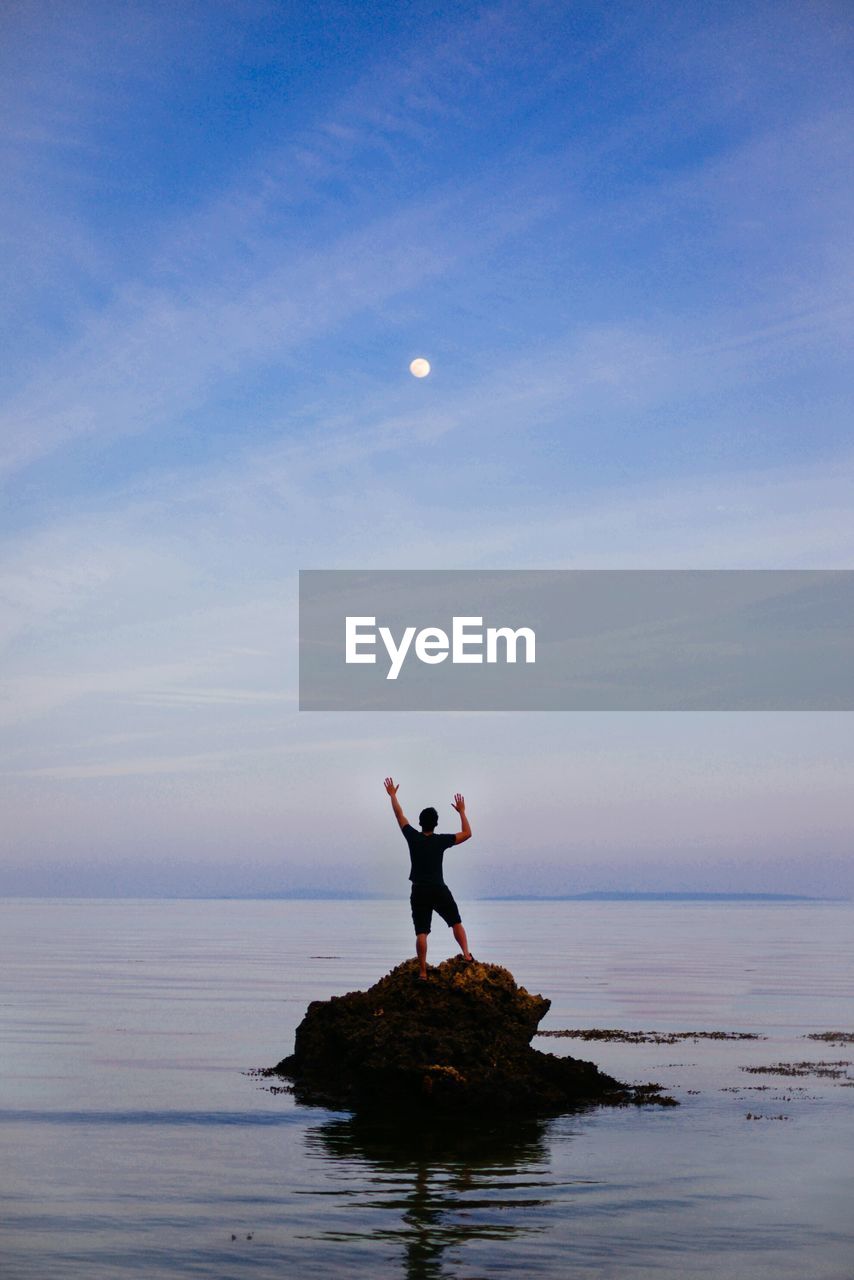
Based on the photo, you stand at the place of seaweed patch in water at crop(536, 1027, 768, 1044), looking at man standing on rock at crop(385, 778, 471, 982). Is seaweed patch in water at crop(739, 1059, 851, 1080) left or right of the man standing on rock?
left

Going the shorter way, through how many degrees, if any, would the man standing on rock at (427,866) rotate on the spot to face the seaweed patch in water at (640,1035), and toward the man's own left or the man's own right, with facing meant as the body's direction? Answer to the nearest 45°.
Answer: approximately 45° to the man's own right

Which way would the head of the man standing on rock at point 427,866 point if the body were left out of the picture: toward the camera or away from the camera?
away from the camera

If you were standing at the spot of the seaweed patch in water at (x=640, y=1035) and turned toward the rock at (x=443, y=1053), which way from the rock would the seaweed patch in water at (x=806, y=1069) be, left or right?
left

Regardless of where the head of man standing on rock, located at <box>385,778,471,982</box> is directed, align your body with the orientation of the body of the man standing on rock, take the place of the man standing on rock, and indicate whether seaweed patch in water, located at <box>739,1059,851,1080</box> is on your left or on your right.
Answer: on your right

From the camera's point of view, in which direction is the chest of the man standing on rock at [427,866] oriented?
away from the camera
